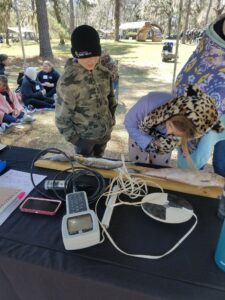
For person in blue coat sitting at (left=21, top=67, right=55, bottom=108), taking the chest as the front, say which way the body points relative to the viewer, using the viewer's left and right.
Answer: facing to the right of the viewer

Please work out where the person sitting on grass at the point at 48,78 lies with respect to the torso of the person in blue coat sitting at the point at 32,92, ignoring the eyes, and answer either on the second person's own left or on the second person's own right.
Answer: on the second person's own left

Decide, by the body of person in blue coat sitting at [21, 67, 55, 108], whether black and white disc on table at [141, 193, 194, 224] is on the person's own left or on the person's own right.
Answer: on the person's own right

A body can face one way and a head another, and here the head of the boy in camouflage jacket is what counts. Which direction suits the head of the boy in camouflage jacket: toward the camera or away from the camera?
toward the camera

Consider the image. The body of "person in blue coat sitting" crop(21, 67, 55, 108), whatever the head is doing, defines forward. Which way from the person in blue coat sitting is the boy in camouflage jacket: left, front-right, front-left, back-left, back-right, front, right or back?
right

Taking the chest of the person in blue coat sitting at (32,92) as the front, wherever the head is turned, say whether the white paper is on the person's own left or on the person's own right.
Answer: on the person's own right
